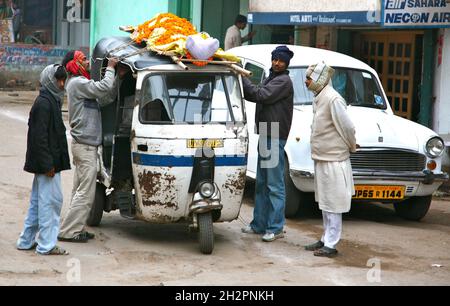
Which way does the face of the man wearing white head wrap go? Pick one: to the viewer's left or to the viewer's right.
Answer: to the viewer's left

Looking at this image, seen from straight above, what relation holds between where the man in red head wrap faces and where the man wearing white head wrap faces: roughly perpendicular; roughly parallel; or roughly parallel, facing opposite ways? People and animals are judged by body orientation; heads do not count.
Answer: roughly parallel, facing opposite ways

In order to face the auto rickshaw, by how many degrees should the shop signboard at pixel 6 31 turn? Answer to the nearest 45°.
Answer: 0° — it already faces it

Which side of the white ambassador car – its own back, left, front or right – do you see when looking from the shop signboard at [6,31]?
back

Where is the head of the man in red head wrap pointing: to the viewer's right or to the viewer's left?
to the viewer's right

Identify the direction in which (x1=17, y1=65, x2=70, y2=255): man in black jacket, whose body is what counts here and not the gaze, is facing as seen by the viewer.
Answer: to the viewer's right

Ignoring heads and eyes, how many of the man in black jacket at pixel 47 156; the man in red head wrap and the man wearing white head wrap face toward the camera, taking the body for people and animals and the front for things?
0

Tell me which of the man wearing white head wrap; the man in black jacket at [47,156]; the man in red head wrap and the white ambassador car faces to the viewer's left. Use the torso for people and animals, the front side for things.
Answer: the man wearing white head wrap

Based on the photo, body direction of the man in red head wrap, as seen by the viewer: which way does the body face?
to the viewer's right

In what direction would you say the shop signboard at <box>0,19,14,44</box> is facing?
toward the camera

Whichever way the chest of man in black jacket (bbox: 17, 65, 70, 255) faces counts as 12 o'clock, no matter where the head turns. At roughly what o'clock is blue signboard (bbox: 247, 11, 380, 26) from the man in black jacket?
The blue signboard is roughly at 10 o'clock from the man in black jacket.

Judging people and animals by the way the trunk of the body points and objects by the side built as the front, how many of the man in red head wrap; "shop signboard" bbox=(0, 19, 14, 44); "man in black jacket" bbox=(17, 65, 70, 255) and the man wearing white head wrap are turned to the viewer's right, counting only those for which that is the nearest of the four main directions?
2

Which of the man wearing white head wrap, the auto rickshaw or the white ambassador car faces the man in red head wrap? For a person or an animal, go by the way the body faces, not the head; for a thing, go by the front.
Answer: the man wearing white head wrap

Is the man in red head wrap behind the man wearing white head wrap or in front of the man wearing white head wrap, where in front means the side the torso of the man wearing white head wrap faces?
in front

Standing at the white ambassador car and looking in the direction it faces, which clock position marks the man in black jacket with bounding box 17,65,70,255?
The man in black jacket is roughly at 3 o'clock from the white ambassador car.

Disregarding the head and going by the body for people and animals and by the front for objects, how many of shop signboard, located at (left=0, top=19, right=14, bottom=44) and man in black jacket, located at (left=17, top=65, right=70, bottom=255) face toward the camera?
1

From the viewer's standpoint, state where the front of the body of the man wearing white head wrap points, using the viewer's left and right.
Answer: facing to the left of the viewer
